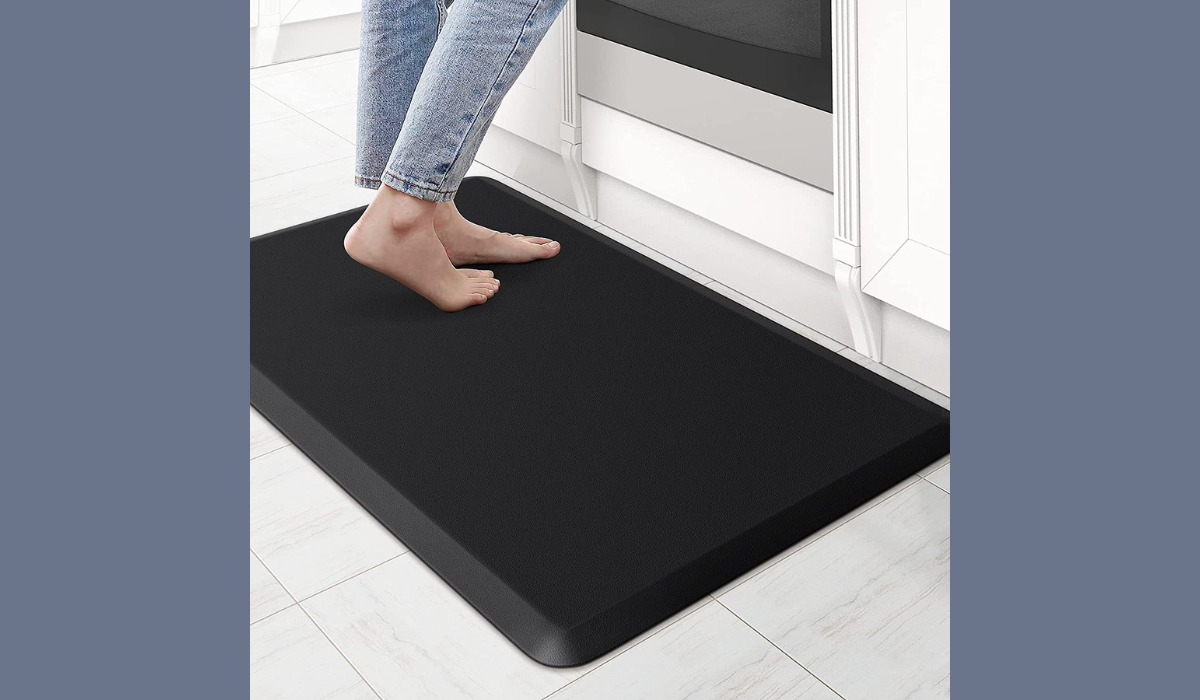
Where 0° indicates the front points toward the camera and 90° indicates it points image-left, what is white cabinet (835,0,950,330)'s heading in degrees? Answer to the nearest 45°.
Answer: approximately 45°
